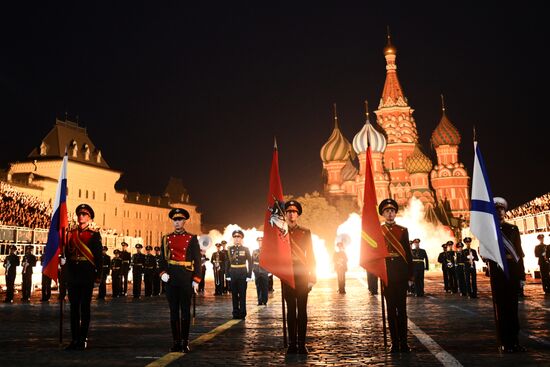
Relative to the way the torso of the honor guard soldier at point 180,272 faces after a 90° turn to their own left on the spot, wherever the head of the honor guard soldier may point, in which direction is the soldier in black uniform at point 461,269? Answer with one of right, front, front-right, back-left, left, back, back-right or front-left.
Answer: front-left

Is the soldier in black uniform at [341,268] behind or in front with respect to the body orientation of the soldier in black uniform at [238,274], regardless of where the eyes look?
behind

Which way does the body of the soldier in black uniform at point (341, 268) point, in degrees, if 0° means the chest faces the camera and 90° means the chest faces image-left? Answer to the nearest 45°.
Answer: approximately 0°

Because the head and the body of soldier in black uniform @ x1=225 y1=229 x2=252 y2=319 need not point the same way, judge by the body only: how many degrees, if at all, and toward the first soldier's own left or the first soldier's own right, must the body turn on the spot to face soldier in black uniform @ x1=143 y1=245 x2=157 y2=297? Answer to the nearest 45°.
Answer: approximately 180°

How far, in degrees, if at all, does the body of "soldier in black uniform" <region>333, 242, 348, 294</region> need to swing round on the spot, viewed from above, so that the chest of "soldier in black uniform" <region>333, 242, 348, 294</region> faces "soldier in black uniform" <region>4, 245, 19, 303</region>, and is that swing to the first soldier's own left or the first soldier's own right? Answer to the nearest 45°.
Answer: approximately 45° to the first soldier's own right

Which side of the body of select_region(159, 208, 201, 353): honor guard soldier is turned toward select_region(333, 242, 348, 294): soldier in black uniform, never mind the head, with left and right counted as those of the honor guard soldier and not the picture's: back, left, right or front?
back

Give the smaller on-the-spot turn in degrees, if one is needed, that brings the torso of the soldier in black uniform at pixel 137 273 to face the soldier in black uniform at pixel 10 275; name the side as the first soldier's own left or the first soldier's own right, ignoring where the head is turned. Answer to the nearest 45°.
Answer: approximately 45° to the first soldier's own right

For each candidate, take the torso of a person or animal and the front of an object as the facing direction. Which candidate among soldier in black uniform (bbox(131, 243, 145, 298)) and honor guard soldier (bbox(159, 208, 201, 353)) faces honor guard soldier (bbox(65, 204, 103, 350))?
the soldier in black uniform
